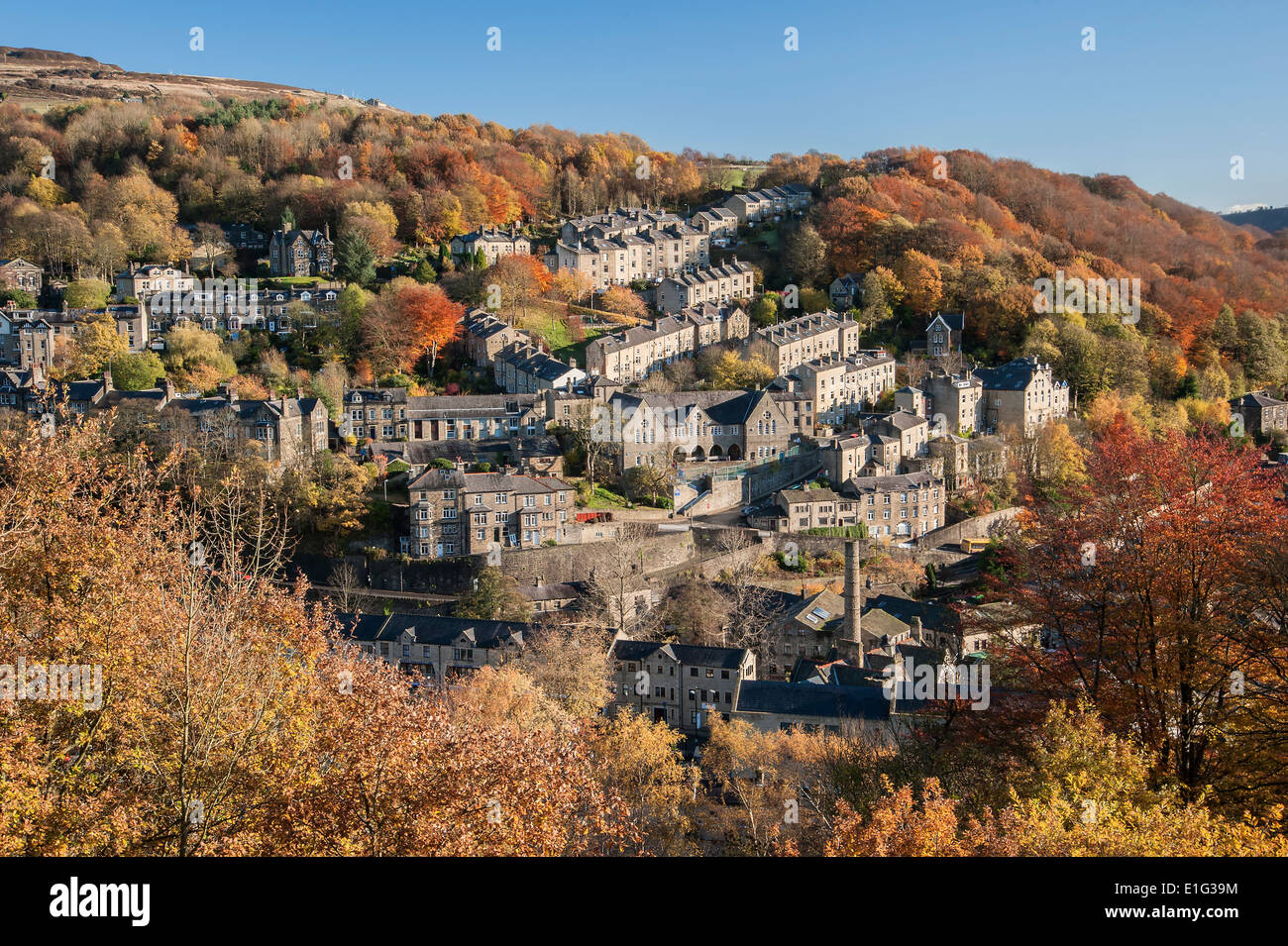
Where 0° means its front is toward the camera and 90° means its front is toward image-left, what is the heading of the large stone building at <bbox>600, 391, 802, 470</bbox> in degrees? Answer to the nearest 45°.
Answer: approximately 0°

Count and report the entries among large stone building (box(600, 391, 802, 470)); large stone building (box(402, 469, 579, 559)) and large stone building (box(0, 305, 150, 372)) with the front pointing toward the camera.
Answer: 3

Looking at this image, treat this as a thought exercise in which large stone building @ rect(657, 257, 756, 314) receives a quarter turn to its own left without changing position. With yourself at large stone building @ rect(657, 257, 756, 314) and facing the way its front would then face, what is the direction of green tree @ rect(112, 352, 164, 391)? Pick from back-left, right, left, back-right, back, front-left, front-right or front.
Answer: back

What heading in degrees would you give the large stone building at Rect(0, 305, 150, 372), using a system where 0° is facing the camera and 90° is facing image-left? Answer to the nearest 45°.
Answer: approximately 0°

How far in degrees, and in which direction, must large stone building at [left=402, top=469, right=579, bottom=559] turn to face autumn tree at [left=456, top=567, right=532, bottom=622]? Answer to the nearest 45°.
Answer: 0° — it already faces it

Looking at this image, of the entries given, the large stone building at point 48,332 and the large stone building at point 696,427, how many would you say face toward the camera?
2

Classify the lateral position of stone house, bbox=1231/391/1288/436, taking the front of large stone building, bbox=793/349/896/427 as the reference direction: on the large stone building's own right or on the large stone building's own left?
on the large stone building's own left

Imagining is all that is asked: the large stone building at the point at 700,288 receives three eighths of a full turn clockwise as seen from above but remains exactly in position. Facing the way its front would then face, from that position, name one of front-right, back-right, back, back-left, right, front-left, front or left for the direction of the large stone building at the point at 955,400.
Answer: back-left

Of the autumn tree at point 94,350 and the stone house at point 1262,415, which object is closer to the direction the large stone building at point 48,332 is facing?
the autumn tree

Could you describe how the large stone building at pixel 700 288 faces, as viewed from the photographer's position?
facing the viewer and to the right of the viewer

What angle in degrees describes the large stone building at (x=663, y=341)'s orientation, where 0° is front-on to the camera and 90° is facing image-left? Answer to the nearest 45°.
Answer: approximately 315°

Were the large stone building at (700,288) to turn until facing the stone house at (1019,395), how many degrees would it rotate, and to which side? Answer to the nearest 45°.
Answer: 0° — it already faces it
